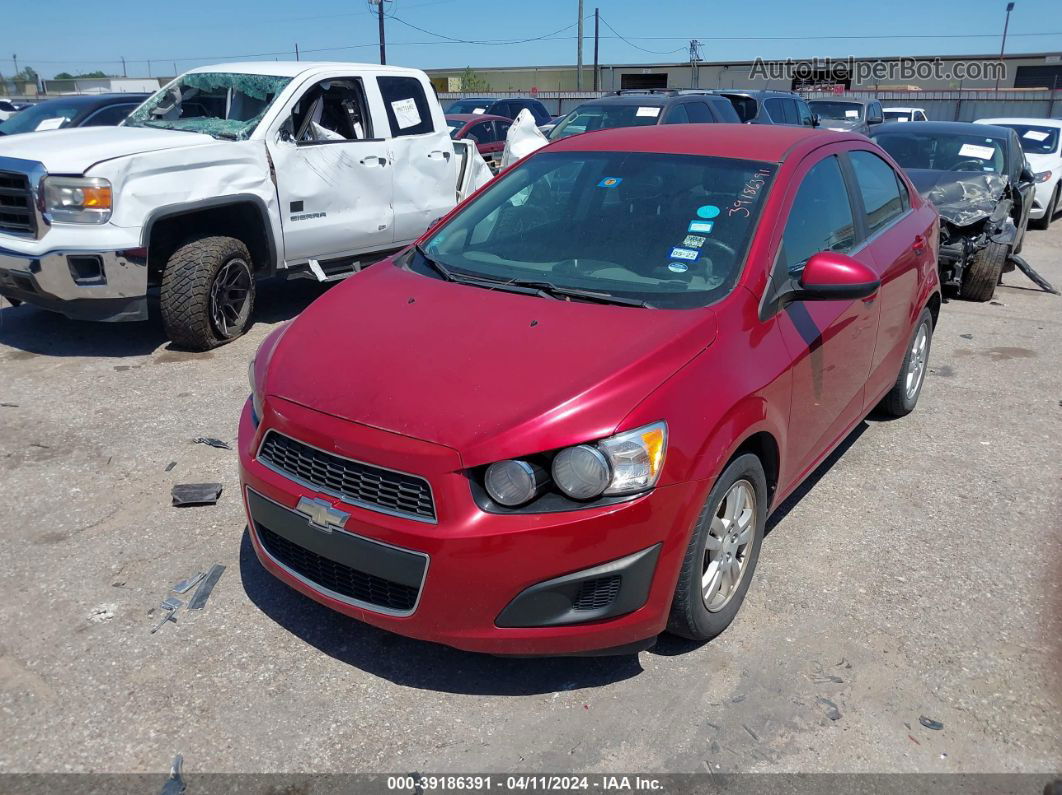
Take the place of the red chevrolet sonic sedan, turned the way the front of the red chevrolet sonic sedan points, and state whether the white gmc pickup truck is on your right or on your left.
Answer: on your right

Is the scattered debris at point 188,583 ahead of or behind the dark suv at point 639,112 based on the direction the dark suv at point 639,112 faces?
ahead

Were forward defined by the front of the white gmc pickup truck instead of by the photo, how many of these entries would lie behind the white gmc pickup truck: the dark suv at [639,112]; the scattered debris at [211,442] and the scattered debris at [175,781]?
1

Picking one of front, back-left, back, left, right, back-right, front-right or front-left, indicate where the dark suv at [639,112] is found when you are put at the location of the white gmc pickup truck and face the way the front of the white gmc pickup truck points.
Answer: back

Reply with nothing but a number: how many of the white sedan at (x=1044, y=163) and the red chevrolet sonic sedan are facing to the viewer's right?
0

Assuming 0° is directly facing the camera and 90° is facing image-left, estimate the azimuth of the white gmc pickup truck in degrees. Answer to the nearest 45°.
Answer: approximately 45°

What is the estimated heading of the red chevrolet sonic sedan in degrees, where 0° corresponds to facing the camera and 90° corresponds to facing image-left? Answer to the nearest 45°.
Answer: approximately 45°

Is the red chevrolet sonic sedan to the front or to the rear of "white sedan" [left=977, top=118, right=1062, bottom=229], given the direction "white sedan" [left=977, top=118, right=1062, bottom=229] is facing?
to the front

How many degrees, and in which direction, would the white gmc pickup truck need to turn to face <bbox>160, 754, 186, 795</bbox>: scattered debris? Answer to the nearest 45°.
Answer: approximately 45° to its left

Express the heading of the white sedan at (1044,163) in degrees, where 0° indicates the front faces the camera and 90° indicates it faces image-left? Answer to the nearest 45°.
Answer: approximately 45°

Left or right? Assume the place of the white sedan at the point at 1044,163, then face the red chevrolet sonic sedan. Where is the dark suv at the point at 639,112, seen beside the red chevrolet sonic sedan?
right
